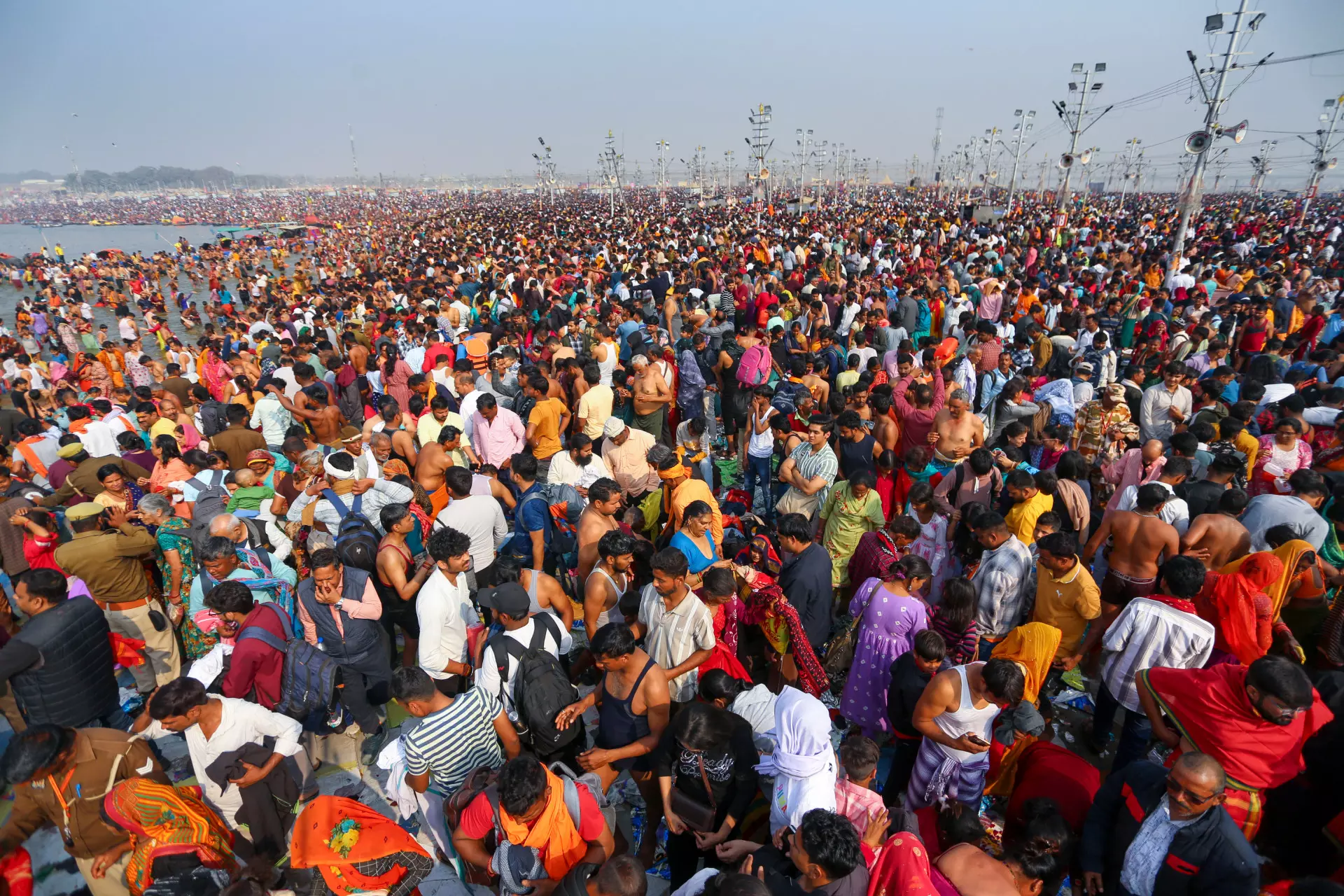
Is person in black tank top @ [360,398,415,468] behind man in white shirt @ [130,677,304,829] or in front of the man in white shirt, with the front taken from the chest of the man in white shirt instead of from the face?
behind

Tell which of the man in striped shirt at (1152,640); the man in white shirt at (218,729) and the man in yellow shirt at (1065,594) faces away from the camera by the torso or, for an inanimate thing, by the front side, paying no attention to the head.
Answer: the man in striped shirt

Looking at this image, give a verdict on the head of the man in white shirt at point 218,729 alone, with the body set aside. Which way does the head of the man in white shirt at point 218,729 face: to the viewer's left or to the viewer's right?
to the viewer's left

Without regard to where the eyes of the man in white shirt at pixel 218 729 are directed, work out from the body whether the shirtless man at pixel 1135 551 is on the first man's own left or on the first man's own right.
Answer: on the first man's own left

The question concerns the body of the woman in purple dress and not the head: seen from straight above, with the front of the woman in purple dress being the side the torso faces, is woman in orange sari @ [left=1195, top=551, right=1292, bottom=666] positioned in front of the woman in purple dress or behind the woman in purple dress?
in front

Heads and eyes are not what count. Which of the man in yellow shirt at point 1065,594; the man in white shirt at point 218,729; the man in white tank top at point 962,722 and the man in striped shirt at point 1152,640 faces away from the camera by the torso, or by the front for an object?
the man in striped shirt

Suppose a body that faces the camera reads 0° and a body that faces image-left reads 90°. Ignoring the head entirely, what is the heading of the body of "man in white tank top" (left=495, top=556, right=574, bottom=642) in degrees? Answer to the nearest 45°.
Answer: approximately 135°
